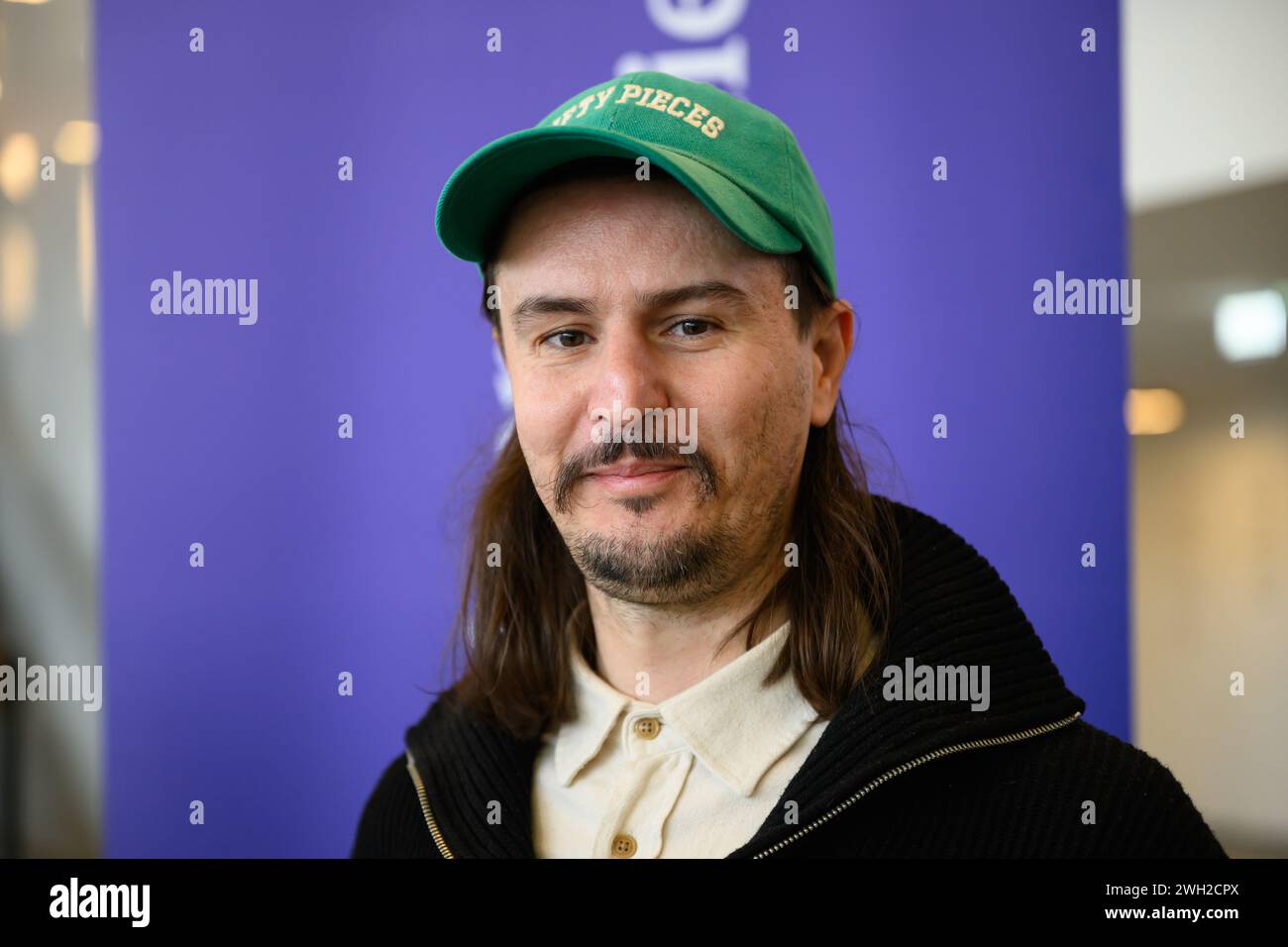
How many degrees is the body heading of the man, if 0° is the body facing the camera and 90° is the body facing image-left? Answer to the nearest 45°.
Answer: approximately 45°
